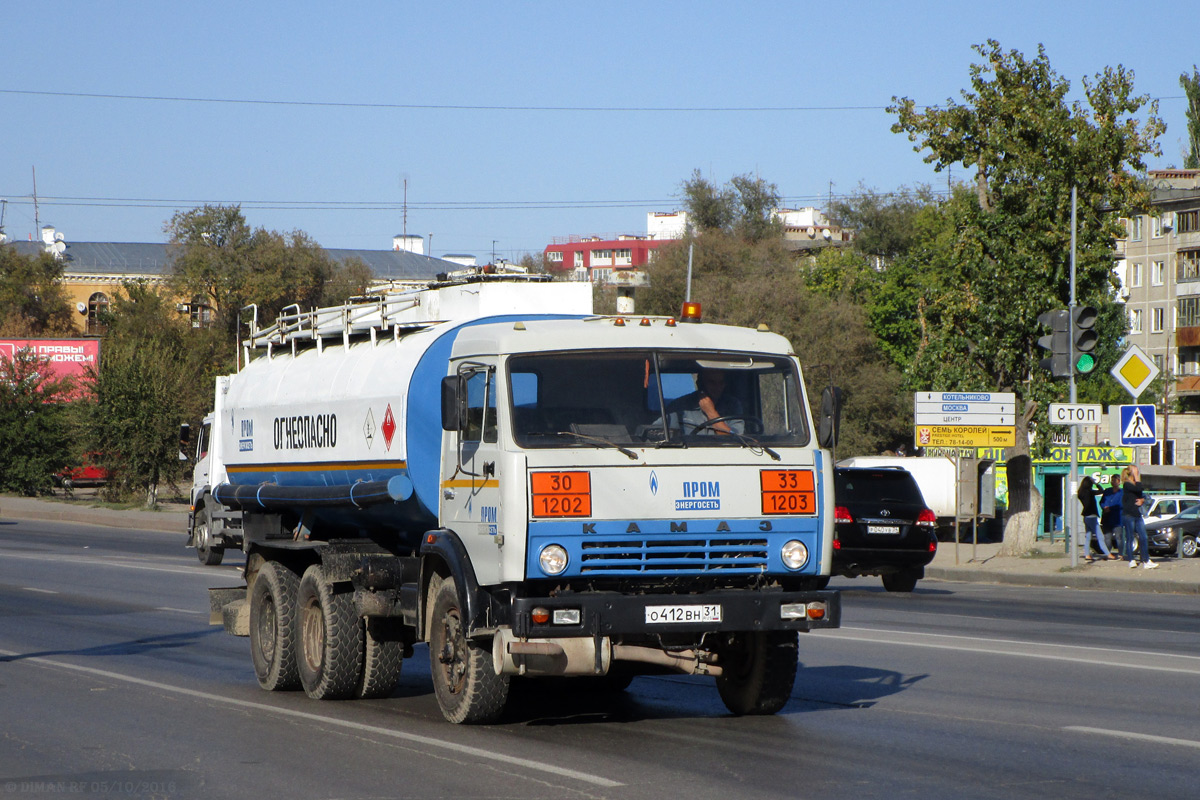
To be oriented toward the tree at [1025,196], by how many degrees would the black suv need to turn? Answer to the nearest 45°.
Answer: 0° — it already faces it

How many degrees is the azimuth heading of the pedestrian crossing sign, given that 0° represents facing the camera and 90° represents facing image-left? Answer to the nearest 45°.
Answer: approximately 0°

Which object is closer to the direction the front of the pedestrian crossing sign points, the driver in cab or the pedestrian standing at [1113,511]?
the driver in cab

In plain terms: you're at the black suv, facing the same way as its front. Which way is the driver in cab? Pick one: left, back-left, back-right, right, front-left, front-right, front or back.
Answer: back

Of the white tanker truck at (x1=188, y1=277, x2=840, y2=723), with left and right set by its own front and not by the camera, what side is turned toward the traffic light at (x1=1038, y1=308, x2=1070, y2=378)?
left

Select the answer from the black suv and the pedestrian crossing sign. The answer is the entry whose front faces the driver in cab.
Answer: the pedestrian crossing sign

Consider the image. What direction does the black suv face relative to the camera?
away from the camera

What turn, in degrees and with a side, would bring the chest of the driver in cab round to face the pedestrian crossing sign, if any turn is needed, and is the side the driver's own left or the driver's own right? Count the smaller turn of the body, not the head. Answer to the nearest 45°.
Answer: approximately 90° to the driver's own left
